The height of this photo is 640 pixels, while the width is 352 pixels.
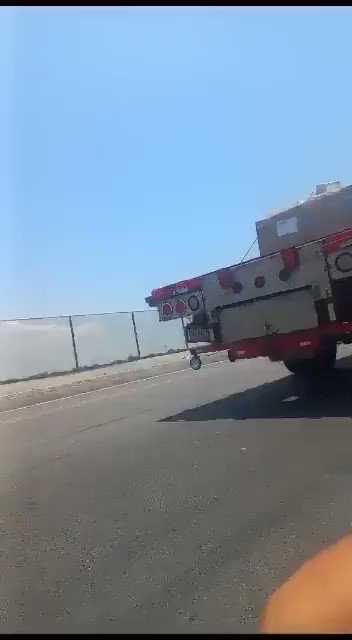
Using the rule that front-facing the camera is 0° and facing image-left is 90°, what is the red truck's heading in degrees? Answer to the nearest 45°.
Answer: approximately 180°
